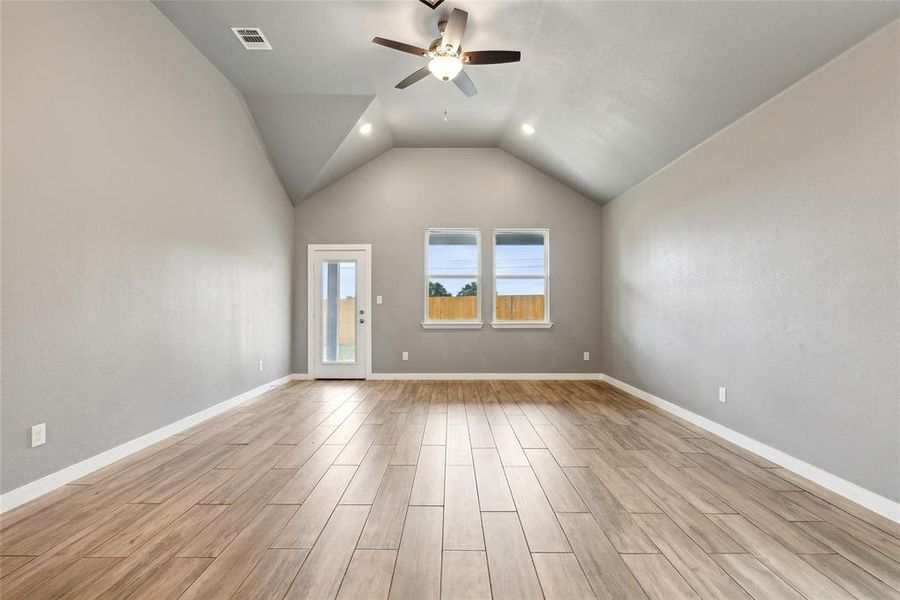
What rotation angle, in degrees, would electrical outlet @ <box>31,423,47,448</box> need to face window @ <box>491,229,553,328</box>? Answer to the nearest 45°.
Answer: approximately 45° to its left

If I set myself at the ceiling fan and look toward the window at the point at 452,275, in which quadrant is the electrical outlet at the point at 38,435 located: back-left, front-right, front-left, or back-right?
back-left

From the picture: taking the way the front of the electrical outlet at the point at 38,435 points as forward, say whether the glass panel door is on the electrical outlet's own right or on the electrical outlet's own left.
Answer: on the electrical outlet's own left

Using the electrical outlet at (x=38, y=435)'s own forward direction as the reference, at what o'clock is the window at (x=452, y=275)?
The window is roughly at 10 o'clock from the electrical outlet.

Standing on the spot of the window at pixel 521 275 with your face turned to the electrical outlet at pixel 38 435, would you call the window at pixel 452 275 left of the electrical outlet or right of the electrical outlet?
right

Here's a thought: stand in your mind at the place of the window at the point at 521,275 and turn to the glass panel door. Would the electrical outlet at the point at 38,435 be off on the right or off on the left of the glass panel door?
left

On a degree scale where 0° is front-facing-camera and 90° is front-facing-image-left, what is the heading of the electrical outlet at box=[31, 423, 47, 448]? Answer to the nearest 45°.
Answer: approximately 315°
